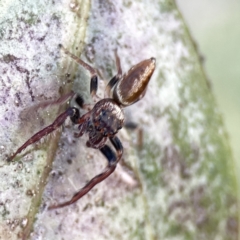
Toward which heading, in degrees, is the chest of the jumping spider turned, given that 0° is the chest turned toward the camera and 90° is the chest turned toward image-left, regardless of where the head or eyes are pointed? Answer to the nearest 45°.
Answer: approximately 45°
